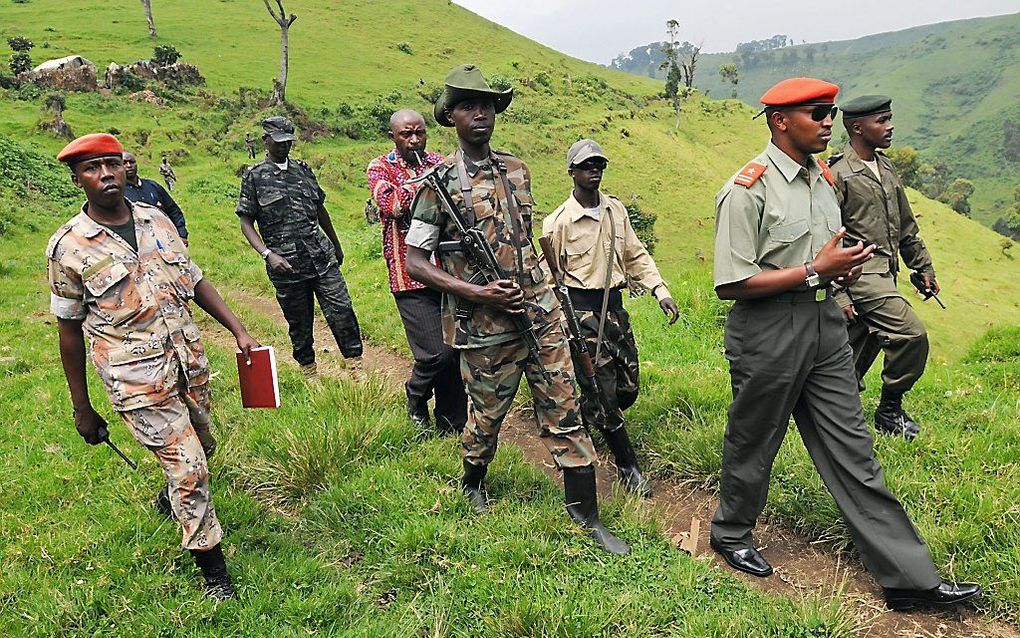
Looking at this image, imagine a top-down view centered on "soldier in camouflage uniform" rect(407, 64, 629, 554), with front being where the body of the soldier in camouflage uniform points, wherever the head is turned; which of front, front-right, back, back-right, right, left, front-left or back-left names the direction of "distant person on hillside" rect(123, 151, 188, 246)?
back

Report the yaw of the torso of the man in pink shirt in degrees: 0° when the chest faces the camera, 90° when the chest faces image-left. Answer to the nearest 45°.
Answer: approximately 315°

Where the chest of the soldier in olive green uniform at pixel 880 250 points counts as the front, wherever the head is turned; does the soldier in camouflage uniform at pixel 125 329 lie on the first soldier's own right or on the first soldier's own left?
on the first soldier's own right

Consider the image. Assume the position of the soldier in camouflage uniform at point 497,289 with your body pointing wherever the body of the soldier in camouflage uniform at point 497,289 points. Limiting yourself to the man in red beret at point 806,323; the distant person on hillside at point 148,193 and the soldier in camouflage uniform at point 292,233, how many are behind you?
2

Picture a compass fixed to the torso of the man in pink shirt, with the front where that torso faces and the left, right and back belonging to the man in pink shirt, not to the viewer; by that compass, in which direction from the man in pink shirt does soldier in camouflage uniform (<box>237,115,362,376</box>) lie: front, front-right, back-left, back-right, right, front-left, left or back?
back

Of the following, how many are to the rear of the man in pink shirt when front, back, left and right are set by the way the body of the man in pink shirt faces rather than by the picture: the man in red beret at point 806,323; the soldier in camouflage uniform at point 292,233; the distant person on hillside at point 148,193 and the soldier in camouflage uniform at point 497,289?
2

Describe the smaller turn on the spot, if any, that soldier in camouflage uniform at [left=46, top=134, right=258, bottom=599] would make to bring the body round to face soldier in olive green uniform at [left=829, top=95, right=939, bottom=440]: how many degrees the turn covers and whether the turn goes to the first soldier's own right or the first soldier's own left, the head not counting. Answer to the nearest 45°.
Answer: approximately 45° to the first soldier's own left

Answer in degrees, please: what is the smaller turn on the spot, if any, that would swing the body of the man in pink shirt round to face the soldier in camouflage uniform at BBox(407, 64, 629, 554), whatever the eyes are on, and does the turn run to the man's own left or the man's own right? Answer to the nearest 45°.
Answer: approximately 45° to the man's own right

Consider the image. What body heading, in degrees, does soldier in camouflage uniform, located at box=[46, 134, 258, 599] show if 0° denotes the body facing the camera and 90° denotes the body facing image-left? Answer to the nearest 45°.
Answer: approximately 315°

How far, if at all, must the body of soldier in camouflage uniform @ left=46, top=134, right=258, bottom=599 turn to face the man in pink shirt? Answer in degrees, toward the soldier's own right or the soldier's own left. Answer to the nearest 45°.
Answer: approximately 90° to the soldier's own left
